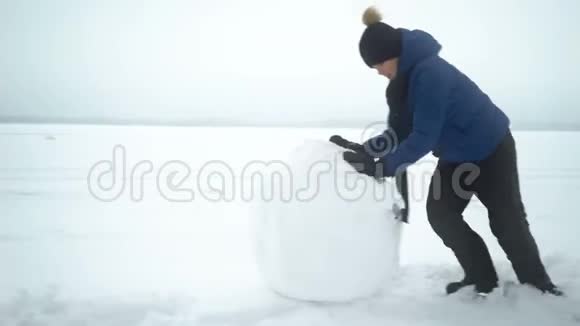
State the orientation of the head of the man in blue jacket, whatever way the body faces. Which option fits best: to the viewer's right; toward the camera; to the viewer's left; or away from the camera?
to the viewer's left

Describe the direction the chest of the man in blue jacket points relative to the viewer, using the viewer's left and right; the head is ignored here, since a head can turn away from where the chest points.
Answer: facing to the left of the viewer
